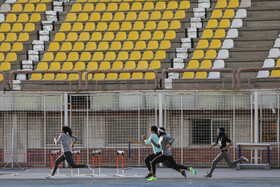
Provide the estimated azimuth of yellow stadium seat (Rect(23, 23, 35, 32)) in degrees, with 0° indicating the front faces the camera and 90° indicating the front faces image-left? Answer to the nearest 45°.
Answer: approximately 45°

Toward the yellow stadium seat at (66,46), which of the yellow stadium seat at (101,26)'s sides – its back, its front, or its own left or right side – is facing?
front

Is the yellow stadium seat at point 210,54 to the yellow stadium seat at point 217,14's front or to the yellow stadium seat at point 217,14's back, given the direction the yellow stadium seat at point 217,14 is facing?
to the front

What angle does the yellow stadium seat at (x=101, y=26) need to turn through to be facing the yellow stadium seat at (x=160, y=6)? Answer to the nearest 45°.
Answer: approximately 135° to its left

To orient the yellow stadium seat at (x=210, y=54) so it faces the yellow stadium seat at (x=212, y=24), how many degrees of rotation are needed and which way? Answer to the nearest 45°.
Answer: approximately 135° to its right

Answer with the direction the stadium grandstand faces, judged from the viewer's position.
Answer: facing the viewer

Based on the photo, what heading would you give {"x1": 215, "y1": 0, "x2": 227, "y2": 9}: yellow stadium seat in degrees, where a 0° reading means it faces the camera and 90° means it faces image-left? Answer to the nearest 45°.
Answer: approximately 45°

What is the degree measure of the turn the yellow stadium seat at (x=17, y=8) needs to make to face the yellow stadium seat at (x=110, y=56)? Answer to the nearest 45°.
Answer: approximately 90° to its left

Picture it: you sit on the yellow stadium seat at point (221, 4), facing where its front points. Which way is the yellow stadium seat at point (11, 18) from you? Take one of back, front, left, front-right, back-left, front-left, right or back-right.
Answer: front-right

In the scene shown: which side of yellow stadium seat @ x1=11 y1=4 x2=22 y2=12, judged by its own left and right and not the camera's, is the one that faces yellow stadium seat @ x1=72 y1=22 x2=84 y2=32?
left

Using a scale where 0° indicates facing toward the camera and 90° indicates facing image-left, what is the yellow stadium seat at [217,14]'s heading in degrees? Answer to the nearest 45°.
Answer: approximately 45°
